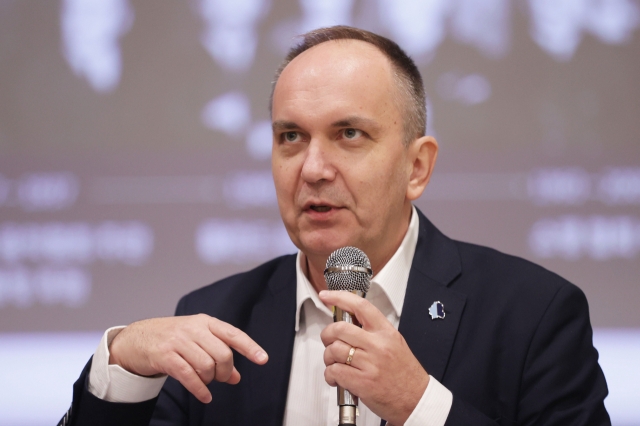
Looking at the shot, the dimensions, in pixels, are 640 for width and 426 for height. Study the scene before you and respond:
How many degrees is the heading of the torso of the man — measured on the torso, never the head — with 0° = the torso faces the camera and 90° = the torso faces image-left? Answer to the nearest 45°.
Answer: approximately 45°
